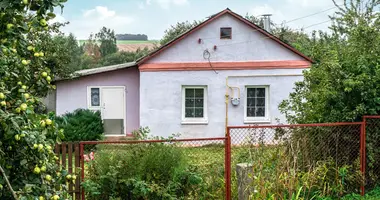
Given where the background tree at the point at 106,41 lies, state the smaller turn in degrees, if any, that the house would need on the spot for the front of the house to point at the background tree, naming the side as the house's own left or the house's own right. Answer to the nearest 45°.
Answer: approximately 180°

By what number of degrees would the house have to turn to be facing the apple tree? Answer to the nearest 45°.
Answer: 0° — it already faces it

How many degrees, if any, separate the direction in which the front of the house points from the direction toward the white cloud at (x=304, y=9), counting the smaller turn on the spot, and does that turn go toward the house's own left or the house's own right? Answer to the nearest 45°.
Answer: approximately 135° to the house's own left

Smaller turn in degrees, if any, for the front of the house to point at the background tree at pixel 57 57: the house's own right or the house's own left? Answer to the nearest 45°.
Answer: approximately 90° to the house's own right

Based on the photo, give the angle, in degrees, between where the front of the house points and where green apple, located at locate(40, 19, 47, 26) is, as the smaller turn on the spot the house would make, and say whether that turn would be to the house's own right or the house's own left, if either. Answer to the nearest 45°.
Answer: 0° — it already faces it

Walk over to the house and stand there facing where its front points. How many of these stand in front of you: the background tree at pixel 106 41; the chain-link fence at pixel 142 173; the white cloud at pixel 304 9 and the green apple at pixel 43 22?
2

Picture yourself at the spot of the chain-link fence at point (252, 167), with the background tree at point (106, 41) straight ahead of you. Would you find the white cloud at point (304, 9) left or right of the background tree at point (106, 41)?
right

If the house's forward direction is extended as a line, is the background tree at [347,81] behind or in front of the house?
in front

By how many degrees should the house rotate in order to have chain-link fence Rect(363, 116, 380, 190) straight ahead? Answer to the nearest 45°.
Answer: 0° — it already faces it

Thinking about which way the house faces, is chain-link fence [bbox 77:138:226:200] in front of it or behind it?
in front

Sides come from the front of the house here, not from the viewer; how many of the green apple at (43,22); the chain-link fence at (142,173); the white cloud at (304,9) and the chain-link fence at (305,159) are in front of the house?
3

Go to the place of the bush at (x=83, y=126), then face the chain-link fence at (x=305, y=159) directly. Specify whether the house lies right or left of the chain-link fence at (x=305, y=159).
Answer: left

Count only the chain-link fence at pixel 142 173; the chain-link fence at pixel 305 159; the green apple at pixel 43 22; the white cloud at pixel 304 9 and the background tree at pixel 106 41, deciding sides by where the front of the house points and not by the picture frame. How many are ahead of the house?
3

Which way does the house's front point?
toward the camera

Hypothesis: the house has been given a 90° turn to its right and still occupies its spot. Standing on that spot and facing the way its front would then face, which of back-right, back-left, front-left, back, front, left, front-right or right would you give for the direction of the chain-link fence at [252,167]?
left
